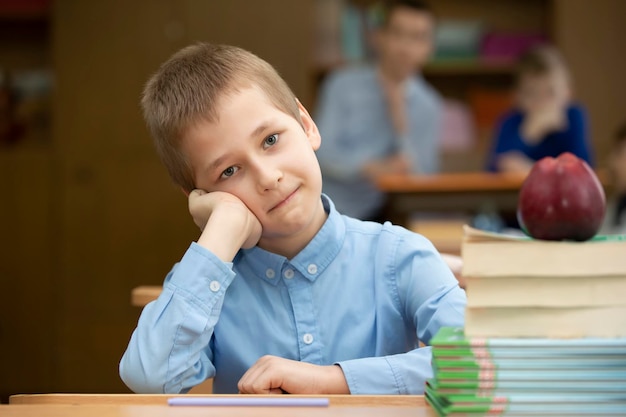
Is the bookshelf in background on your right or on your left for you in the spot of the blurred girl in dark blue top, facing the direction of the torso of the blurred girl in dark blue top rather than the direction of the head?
on your right

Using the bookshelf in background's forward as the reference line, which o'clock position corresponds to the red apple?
The red apple is roughly at 12 o'clock from the bookshelf in background.

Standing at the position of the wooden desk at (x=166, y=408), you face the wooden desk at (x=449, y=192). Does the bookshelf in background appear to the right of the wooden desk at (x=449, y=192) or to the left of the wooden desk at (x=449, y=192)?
left

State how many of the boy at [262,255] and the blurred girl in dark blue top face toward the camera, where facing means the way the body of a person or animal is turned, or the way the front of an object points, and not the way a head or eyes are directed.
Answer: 2

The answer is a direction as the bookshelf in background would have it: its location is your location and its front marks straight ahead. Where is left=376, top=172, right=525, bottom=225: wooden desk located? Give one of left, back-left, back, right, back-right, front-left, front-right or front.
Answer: front-left

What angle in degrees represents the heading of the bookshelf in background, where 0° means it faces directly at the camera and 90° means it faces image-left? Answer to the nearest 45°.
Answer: approximately 0°

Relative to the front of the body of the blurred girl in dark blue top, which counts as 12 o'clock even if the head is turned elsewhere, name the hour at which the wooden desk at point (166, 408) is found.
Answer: The wooden desk is roughly at 12 o'clock from the blurred girl in dark blue top.
